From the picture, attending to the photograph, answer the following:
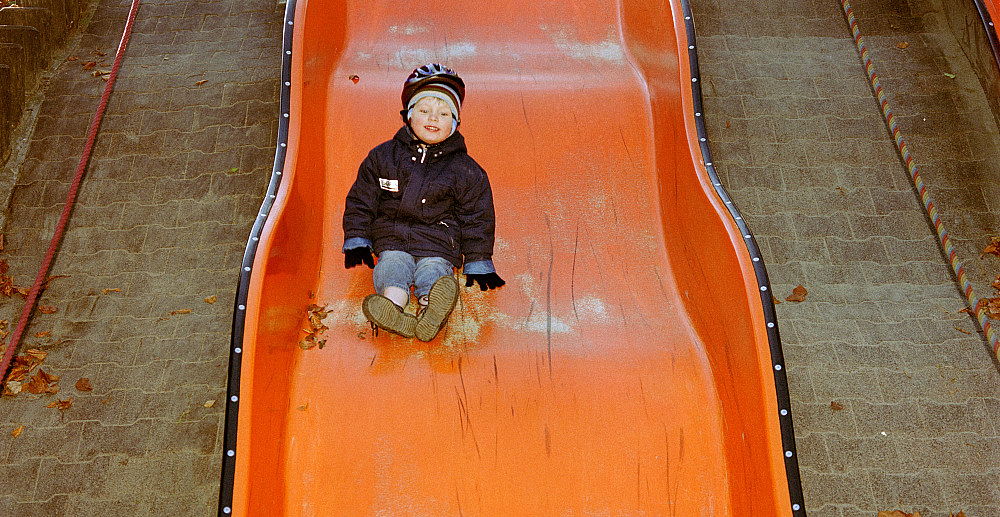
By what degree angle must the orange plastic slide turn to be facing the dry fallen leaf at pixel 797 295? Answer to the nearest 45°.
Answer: approximately 135° to its left

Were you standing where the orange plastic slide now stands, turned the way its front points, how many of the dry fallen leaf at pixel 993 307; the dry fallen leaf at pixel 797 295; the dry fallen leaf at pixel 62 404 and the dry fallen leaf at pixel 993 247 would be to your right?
1

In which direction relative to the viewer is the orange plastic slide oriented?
toward the camera

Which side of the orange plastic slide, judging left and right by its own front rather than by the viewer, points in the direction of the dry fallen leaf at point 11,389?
right

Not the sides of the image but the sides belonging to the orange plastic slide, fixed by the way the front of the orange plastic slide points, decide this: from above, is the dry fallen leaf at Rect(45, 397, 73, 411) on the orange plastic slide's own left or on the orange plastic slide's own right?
on the orange plastic slide's own right

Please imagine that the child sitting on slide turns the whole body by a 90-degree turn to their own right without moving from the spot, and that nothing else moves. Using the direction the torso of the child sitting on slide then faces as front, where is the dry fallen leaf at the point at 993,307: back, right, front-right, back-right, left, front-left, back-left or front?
back

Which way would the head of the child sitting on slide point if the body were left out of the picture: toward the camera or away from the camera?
toward the camera

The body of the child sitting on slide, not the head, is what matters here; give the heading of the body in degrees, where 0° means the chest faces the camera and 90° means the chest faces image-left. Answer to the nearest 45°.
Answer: approximately 0°

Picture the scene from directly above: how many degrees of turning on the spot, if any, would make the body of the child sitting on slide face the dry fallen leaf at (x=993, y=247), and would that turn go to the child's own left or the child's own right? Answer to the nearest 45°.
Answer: approximately 90° to the child's own left

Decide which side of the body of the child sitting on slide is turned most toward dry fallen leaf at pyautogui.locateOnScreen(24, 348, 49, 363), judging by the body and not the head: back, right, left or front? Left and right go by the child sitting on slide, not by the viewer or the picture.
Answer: right

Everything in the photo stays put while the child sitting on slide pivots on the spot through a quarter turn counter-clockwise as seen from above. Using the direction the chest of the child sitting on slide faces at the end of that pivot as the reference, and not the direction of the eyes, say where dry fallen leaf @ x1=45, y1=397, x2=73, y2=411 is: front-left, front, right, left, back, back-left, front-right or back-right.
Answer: back

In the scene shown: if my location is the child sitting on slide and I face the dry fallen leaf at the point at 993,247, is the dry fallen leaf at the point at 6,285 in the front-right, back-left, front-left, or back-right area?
back-left
